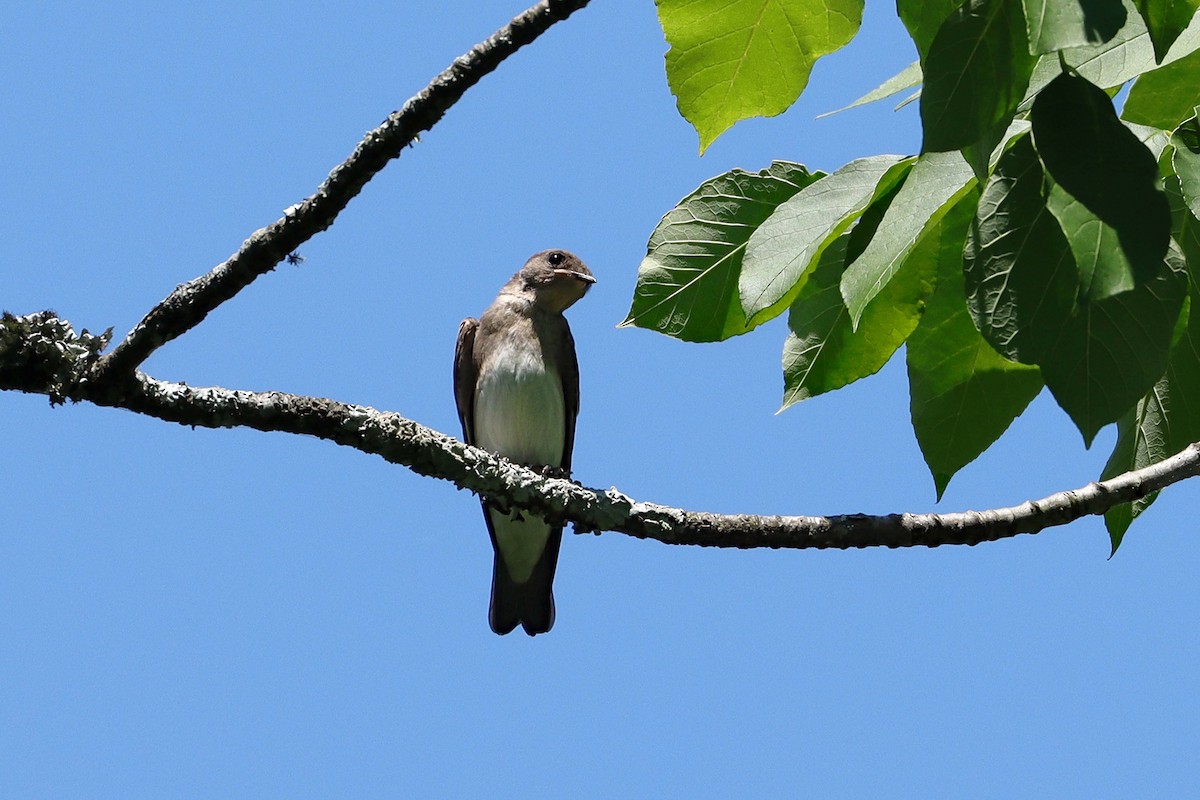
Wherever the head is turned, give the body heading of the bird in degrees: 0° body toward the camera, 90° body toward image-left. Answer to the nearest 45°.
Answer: approximately 0°
